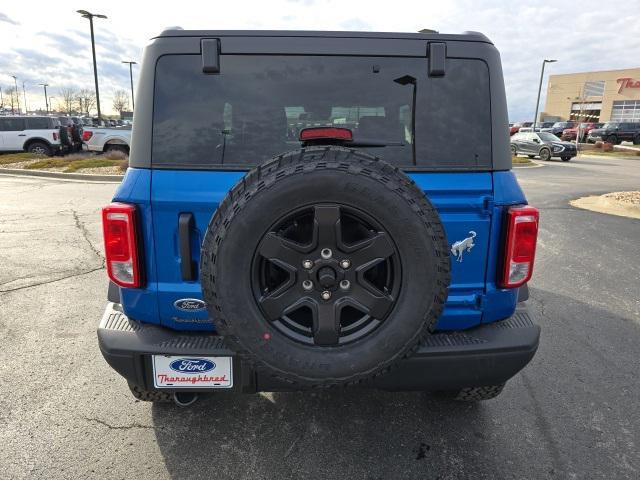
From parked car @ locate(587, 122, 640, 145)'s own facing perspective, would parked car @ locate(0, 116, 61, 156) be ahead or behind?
ahead

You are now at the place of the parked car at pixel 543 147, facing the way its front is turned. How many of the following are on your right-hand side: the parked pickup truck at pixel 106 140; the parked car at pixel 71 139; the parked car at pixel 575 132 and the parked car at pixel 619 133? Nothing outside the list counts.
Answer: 2

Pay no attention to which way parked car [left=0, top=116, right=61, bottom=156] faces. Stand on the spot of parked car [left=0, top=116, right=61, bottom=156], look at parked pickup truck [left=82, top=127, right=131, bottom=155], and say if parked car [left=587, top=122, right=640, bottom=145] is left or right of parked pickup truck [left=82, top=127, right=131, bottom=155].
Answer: left

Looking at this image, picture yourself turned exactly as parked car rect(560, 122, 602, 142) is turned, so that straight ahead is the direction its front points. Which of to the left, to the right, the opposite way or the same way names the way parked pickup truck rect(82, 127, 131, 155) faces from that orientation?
the opposite way

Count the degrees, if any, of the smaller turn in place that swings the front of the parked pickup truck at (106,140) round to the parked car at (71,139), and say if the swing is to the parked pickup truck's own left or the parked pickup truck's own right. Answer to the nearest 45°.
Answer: approximately 135° to the parked pickup truck's own left

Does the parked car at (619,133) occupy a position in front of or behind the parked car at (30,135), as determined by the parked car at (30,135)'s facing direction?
behind

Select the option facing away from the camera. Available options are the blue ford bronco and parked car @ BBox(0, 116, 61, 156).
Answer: the blue ford bronco

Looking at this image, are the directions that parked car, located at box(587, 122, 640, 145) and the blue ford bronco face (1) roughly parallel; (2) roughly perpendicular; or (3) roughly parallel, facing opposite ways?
roughly perpendicular

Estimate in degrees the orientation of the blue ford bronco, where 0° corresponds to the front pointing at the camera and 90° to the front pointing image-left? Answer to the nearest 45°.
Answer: approximately 180°

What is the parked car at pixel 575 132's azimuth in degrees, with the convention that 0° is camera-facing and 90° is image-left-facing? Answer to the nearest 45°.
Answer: approximately 45°

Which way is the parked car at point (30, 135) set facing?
to the viewer's left

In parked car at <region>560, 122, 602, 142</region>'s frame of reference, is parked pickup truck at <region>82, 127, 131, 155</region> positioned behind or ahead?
ahead
